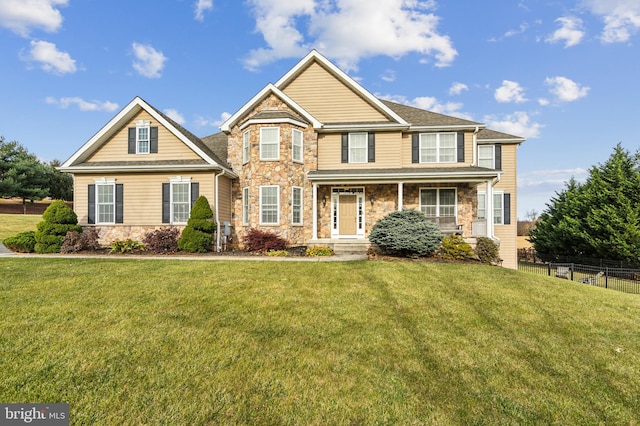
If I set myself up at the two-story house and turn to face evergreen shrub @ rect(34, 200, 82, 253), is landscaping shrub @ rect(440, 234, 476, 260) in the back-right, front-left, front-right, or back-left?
back-left

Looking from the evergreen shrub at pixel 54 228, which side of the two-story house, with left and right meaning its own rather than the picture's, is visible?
right

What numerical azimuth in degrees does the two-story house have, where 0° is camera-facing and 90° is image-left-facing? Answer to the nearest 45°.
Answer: approximately 0°

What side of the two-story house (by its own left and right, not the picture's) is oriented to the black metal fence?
left

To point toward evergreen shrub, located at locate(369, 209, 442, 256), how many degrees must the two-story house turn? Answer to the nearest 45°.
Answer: approximately 45° to its left

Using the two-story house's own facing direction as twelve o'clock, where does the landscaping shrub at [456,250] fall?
The landscaping shrub is roughly at 10 o'clock from the two-story house.
